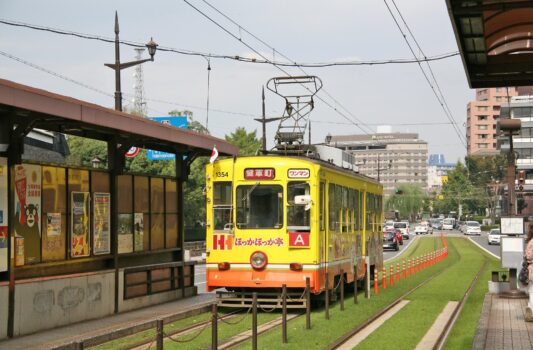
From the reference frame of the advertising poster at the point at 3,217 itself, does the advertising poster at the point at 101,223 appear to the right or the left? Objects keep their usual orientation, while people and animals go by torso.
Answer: on its left

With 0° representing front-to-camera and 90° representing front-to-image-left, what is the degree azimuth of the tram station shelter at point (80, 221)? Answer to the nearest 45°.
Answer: approximately 315°

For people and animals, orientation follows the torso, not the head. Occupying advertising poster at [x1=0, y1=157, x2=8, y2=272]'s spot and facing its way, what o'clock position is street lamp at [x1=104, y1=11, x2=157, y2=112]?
The street lamp is roughly at 8 o'clock from the advertising poster.

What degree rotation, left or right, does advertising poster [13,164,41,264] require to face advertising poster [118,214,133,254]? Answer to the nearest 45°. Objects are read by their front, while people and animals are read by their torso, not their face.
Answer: approximately 90° to its left

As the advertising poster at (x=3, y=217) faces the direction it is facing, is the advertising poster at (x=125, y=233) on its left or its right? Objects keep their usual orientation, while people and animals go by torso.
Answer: on its left

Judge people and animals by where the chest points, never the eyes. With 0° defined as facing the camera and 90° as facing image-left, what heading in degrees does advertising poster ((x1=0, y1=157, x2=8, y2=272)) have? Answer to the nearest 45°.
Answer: approximately 315°

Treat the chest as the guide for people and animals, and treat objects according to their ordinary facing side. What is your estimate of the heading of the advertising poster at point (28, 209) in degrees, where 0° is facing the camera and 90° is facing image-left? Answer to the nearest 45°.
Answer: approximately 315°
